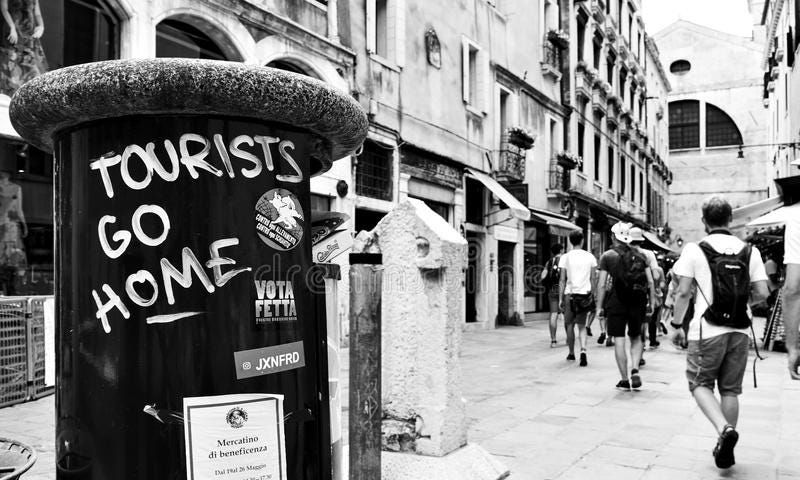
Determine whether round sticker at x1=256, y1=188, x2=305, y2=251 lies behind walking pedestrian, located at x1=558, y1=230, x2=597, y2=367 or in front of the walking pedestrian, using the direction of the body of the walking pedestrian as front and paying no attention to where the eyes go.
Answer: behind

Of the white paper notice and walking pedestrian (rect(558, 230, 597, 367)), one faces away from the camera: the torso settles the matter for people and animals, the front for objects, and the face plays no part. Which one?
the walking pedestrian

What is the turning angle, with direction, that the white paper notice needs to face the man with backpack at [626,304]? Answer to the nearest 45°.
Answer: approximately 135° to its left

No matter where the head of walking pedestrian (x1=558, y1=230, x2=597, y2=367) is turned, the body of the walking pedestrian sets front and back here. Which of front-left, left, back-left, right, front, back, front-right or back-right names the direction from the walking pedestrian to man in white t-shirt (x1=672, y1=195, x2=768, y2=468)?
back

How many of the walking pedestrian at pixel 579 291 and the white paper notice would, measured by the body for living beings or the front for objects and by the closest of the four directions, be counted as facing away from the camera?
1

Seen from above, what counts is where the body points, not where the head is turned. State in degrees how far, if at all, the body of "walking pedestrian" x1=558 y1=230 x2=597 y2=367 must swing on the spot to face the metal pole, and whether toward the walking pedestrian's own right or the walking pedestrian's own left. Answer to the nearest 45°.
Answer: approximately 180°

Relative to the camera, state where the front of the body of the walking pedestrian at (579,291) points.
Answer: away from the camera

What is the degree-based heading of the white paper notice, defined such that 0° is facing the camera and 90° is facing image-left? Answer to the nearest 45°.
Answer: approximately 0°

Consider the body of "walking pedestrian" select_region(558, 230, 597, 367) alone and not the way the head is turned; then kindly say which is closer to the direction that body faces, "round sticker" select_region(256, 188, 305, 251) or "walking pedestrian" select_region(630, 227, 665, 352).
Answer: the walking pedestrian

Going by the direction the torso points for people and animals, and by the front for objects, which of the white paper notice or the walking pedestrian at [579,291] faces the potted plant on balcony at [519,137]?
the walking pedestrian
